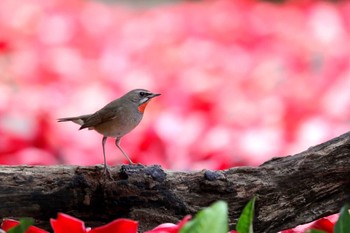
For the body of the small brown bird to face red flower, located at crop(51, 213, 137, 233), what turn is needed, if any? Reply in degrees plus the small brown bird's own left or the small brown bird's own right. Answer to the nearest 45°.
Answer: approximately 90° to the small brown bird's own right

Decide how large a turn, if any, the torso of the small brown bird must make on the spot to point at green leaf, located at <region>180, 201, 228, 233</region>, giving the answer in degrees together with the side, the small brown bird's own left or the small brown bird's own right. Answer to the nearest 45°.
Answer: approximately 90° to the small brown bird's own right

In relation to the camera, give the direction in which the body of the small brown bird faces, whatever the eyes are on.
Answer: to the viewer's right

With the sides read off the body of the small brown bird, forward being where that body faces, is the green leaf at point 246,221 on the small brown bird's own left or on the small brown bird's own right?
on the small brown bird's own right
